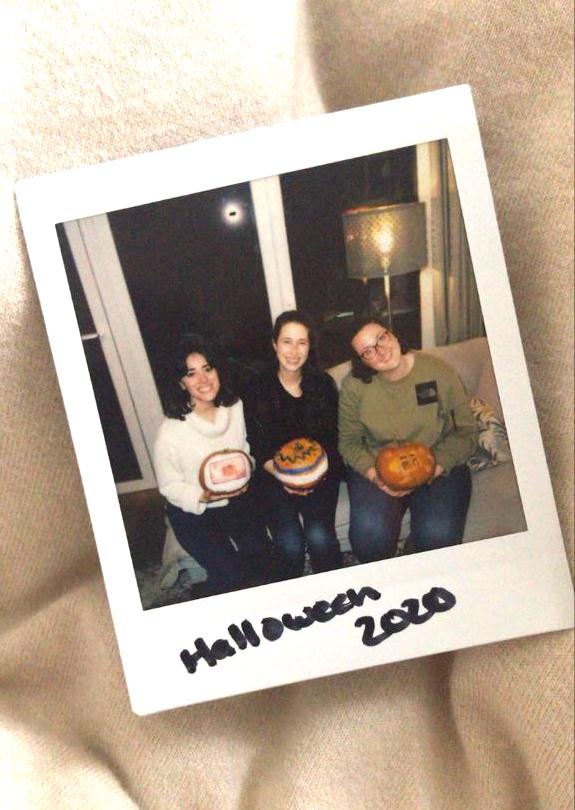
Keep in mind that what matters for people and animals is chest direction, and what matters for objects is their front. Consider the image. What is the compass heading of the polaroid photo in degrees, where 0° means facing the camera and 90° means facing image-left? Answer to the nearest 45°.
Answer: approximately 0°
